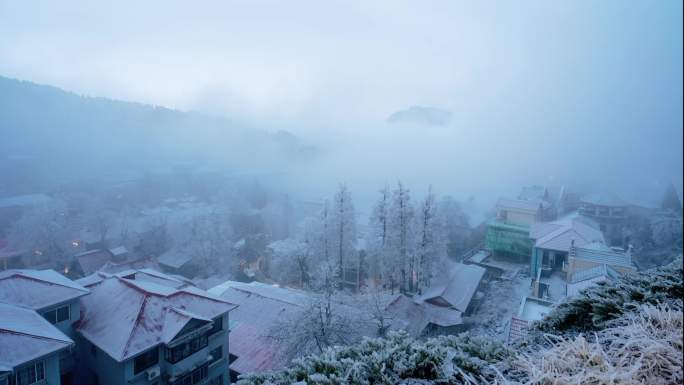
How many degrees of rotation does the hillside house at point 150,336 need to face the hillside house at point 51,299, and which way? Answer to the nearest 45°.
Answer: approximately 135° to its right

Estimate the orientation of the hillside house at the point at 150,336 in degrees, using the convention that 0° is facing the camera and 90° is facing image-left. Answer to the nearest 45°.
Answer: approximately 315°

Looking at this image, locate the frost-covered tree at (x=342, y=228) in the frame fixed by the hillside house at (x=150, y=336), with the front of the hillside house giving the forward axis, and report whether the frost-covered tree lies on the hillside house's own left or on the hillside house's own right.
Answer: on the hillside house's own left

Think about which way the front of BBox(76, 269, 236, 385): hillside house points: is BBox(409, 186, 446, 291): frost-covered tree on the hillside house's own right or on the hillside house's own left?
on the hillside house's own left

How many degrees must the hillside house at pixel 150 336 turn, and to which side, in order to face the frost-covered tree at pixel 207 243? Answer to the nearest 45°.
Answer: approximately 135° to its left
